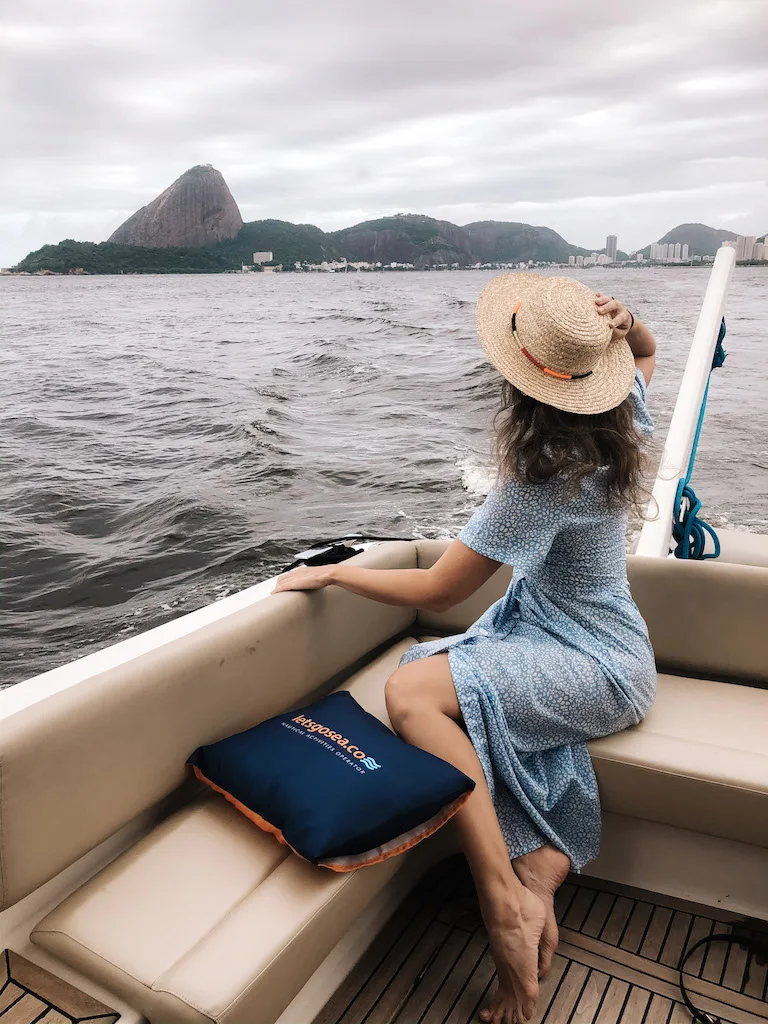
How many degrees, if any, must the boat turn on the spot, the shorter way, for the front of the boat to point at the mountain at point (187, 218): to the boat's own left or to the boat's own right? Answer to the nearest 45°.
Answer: approximately 135° to the boat's own right

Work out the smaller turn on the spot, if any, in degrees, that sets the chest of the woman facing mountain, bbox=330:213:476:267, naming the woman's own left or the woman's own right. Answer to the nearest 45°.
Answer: approximately 45° to the woman's own right

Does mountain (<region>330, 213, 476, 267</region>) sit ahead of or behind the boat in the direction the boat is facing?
behind

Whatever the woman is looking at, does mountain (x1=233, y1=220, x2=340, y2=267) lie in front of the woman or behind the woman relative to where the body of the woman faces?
in front

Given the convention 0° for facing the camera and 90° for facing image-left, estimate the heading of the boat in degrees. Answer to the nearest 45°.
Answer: approximately 45°

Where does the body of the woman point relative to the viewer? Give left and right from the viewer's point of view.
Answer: facing away from the viewer and to the left of the viewer

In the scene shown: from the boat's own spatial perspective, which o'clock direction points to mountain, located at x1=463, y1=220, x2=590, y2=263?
The mountain is roughly at 5 o'clock from the boat.

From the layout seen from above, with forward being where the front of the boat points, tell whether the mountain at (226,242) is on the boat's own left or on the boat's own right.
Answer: on the boat's own right

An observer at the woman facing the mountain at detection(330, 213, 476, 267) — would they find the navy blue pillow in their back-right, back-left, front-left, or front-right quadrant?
back-left
